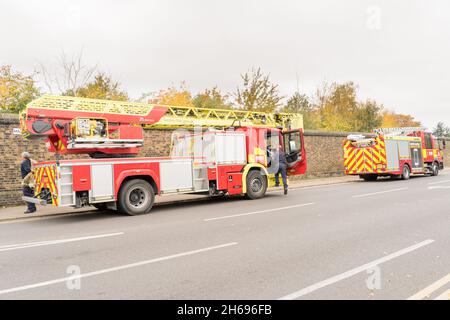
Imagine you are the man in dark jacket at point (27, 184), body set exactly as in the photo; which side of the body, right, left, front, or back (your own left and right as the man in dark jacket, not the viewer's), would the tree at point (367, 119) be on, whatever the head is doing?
front

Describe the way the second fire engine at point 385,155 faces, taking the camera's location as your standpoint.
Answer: facing away from the viewer and to the right of the viewer

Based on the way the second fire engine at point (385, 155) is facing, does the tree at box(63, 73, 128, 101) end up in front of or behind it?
behind

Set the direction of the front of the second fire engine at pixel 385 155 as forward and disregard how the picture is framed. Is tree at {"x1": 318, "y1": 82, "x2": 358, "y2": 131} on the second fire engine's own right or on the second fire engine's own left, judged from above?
on the second fire engine's own left

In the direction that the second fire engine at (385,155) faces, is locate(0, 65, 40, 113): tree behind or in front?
behind

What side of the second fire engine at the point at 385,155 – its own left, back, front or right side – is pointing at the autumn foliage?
left

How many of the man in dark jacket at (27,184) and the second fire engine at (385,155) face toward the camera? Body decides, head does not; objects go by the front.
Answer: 0

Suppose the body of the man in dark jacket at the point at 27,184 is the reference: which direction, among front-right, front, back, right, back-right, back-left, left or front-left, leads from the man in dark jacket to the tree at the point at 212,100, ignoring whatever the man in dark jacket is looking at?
front-left

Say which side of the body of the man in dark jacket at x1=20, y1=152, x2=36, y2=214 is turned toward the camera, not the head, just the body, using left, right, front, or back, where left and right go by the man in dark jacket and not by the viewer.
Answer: right

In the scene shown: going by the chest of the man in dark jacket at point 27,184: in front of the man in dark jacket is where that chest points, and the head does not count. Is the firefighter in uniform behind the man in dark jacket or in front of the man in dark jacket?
in front

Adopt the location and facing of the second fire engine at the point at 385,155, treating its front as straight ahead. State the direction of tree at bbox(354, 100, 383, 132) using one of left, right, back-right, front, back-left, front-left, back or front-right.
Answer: front-left
